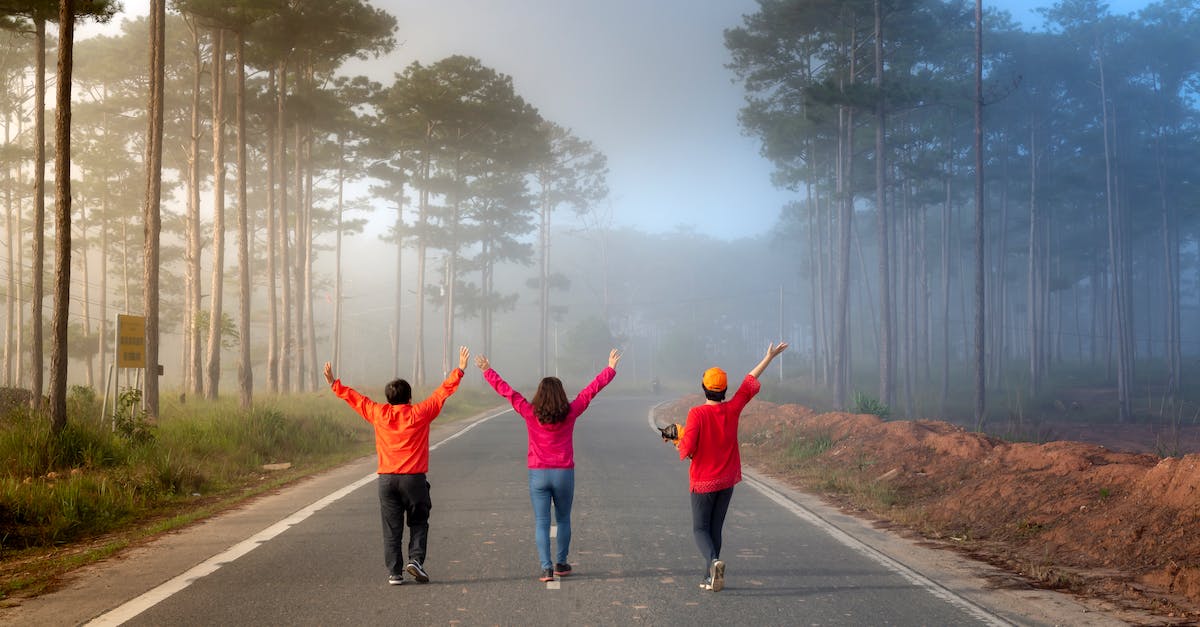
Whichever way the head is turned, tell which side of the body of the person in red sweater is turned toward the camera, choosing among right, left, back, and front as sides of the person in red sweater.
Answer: back

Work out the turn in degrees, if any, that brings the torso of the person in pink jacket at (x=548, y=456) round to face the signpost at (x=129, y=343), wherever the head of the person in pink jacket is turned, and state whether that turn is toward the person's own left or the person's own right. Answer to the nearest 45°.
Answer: approximately 45° to the person's own left

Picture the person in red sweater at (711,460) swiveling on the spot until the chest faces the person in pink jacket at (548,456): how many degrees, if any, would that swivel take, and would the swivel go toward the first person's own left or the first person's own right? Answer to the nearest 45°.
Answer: approximately 90° to the first person's own left

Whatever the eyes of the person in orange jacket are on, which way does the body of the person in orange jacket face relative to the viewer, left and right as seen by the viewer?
facing away from the viewer

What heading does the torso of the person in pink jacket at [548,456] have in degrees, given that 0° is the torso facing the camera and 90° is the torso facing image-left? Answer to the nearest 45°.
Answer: approximately 180°

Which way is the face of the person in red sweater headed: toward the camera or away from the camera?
away from the camera

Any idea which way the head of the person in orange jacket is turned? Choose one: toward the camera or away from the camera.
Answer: away from the camera

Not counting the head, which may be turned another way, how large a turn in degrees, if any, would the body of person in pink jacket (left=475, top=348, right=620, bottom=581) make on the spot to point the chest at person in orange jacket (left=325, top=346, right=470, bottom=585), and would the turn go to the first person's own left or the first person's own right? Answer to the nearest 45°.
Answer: approximately 90° to the first person's own left
